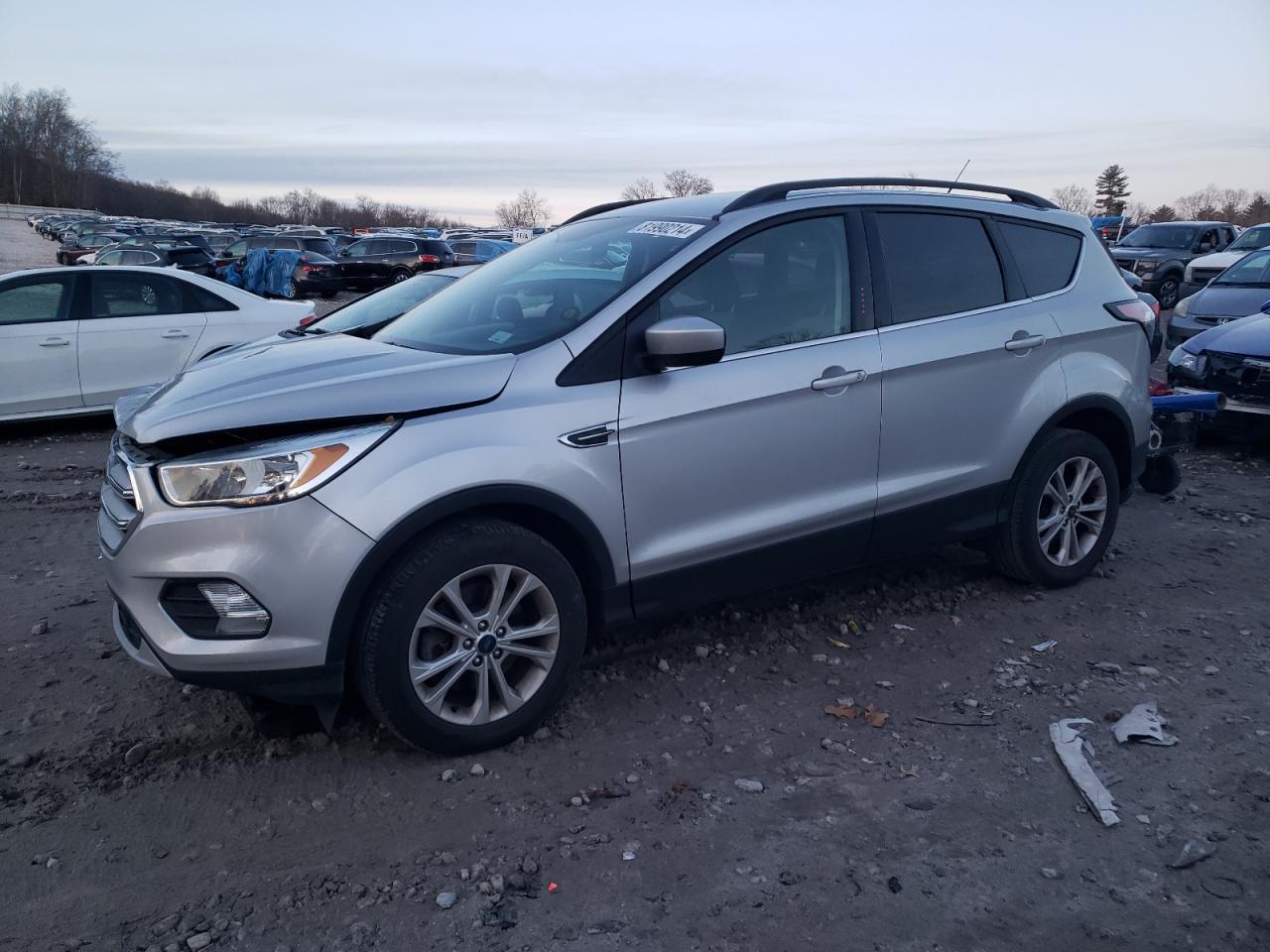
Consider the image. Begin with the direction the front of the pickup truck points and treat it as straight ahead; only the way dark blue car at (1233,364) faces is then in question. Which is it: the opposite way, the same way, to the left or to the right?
the same way

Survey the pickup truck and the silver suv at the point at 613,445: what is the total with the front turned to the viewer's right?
0

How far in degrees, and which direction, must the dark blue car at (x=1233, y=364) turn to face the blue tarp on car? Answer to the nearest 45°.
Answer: approximately 90° to its right

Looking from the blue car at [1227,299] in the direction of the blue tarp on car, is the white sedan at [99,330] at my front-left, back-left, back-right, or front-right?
front-left

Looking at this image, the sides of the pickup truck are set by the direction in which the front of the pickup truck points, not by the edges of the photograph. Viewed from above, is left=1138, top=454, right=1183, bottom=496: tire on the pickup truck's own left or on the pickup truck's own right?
on the pickup truck's own left

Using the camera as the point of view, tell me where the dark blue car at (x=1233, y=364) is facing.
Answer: facing the viewer and to the left of the viewer

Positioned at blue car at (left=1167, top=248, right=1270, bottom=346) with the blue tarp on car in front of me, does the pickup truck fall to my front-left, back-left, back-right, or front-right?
front-right

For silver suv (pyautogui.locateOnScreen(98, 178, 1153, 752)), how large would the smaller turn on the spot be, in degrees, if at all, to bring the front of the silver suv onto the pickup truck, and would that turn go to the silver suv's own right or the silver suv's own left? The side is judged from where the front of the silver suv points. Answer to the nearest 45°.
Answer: approximately 180°

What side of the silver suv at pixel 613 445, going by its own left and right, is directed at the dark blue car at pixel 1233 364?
back

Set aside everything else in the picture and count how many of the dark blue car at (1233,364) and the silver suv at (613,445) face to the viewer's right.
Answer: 0
